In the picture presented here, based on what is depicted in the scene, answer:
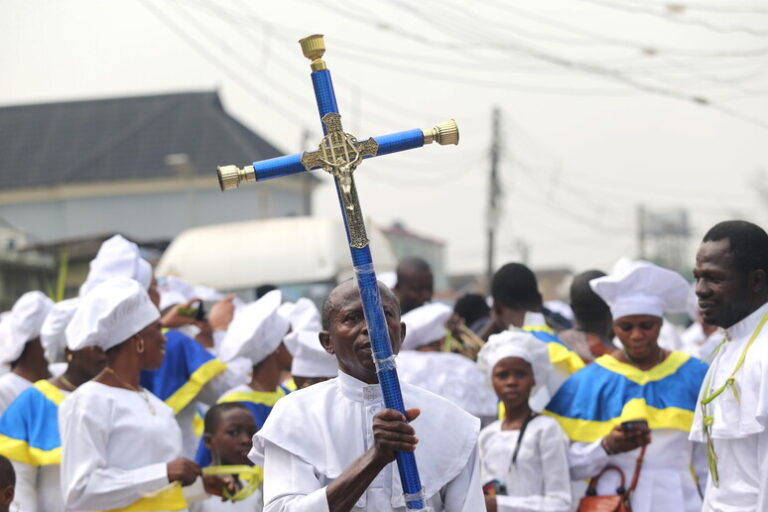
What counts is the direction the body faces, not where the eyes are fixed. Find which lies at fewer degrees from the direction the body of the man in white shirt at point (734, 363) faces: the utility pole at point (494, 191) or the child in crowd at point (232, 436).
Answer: the child in crowd

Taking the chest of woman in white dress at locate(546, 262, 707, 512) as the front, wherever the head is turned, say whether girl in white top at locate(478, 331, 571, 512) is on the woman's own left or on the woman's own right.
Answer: on the woman's own right

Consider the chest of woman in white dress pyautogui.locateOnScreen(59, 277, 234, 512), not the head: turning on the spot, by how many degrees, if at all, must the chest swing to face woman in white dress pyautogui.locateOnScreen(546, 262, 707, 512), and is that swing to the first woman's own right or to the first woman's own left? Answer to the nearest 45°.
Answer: approximately 45° to the first woman's own left

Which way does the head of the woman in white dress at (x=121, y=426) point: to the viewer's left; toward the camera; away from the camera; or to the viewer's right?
to the viewer's right

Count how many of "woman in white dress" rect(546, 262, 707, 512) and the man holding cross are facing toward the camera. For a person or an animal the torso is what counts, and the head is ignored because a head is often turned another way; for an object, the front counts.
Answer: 2

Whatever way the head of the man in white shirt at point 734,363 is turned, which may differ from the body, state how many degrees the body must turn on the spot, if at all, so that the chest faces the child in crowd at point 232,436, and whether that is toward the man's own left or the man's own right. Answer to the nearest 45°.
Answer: approximately 45° to the man's own right

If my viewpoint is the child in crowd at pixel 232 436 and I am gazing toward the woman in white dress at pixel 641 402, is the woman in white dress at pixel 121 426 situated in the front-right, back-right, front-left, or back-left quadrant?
back-right

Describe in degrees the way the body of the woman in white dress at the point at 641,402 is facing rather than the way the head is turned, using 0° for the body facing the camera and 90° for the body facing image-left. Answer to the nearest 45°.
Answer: approximately 0°

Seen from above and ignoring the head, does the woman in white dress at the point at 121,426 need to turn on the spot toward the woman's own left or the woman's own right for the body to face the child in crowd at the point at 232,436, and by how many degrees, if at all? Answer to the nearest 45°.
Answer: approximately 90° to the woman's own left

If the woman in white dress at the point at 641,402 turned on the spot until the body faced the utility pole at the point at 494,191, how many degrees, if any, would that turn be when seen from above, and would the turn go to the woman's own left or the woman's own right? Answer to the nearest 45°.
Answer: approximately 180°

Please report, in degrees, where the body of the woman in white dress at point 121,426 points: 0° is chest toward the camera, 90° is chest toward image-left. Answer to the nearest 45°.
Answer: approximately 315°
